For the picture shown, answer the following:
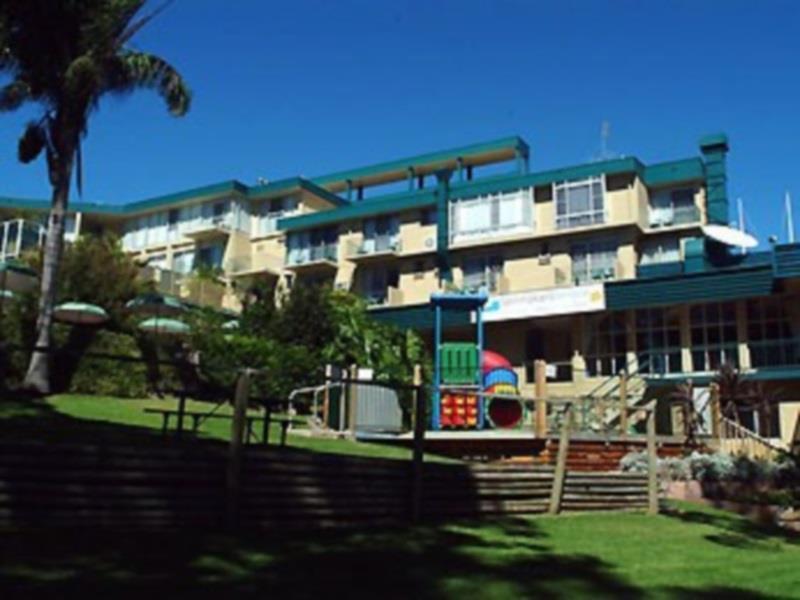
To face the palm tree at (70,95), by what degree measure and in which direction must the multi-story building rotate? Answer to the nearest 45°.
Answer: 0° — it already faces it

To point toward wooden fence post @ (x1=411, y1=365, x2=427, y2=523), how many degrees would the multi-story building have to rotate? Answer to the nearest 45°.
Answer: approximately 45° to its left

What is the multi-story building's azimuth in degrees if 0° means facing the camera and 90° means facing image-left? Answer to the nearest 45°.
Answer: approximately 45°

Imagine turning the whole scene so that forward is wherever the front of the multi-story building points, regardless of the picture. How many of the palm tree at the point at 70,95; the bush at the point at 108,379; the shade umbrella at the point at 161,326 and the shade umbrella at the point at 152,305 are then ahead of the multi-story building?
4

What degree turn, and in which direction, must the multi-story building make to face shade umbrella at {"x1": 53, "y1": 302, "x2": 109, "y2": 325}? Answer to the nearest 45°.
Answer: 0° — it already faces it

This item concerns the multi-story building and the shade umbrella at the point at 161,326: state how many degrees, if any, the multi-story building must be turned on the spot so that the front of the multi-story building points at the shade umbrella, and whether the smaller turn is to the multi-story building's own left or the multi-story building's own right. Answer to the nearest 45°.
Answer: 0° — it already faces it
